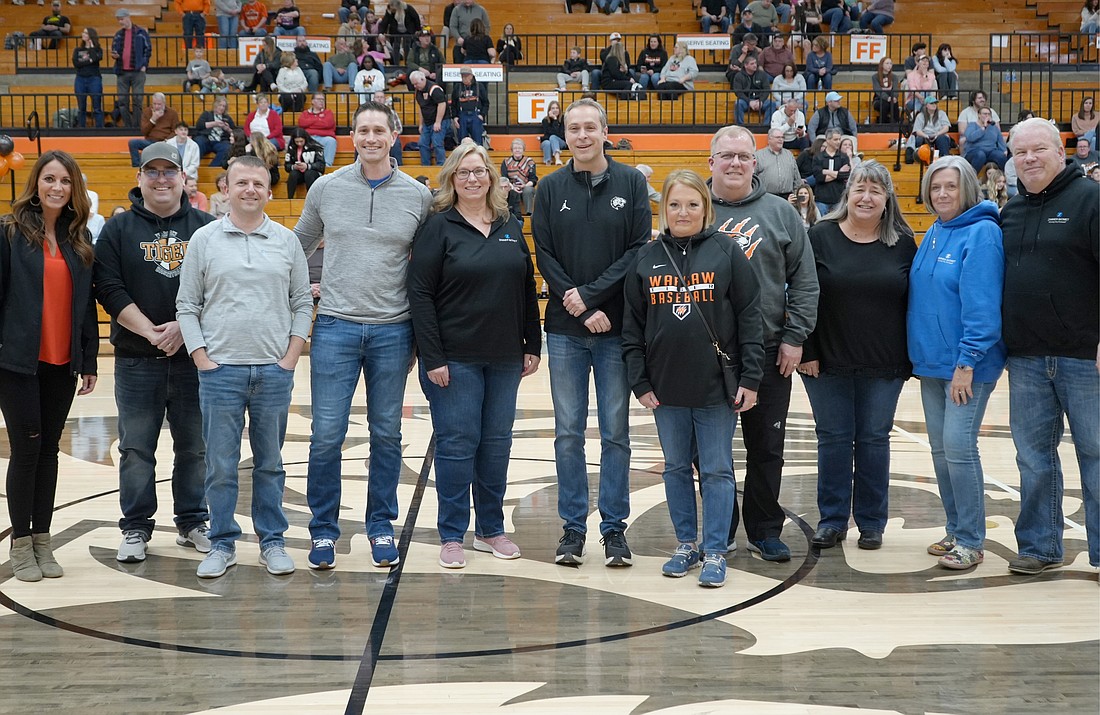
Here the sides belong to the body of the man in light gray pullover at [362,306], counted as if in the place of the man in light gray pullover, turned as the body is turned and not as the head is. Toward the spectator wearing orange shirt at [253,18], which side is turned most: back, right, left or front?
back

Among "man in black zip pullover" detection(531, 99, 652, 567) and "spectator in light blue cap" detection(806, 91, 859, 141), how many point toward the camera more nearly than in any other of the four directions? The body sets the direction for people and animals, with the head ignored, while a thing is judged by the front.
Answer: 2

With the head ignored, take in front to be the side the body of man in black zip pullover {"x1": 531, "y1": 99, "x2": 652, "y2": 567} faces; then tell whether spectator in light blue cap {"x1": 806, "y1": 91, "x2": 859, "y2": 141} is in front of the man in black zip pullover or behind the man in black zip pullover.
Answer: behind

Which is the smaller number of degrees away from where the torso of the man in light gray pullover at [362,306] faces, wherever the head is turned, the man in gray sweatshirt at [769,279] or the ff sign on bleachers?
the man in gray sweatshirt

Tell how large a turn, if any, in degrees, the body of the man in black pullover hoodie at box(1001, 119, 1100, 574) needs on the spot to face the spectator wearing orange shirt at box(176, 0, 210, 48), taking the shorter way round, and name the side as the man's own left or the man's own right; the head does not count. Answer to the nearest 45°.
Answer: approximately 90° to the man's own right
